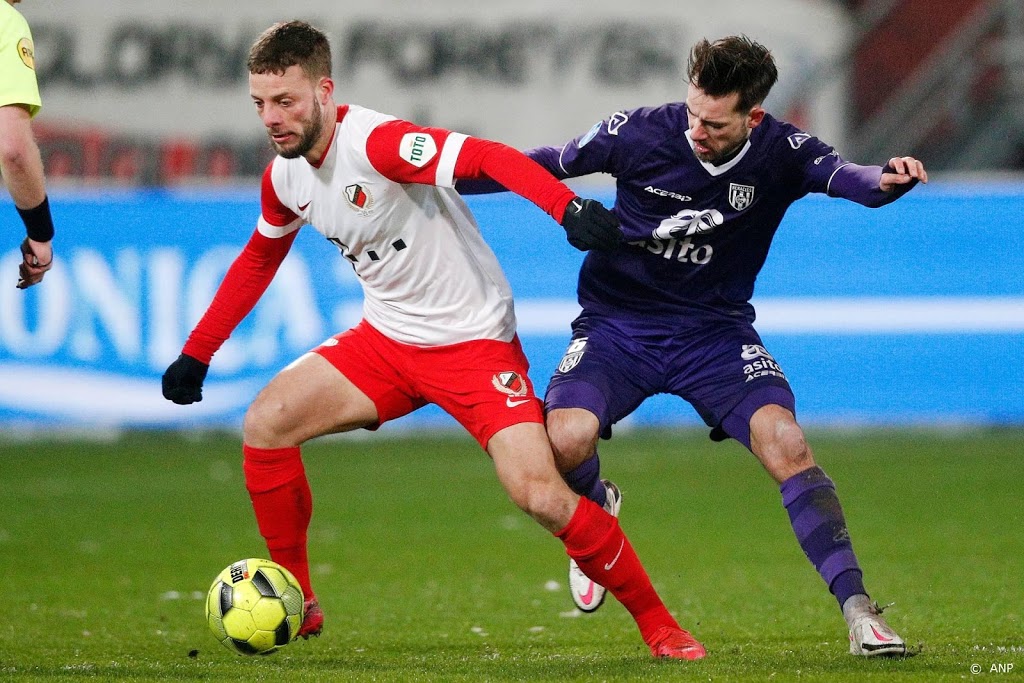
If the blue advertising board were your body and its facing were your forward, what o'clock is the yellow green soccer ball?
The yellow green soccer ball is roughly at 12 o'clock from the blue advertising board.

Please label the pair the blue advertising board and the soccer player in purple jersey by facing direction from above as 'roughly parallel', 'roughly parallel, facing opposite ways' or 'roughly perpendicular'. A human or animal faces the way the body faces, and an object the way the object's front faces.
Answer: roughly parallel

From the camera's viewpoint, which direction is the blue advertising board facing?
toward the camera

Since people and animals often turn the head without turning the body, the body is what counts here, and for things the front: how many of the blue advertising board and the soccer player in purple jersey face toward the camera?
2

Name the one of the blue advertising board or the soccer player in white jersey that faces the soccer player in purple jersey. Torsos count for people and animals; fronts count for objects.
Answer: the blue advertising board

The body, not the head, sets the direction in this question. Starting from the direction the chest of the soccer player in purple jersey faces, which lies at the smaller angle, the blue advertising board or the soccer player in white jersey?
the soccer player in white jersey

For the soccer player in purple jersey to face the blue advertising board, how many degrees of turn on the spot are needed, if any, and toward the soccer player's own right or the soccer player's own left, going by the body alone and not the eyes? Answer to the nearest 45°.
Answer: approximately 180°

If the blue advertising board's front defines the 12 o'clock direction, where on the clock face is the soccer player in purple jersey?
The soccer player in purple jersey is roughly at 12 o'clock from the blue advertising board.

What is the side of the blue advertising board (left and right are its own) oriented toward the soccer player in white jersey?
front

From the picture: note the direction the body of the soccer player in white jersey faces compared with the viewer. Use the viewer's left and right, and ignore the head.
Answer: facing the viewer and to the left of the viewer

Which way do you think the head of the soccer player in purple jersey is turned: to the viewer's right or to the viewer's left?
to the viewer's left

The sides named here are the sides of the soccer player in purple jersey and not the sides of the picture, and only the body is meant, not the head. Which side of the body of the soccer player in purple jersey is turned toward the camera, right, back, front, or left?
front
